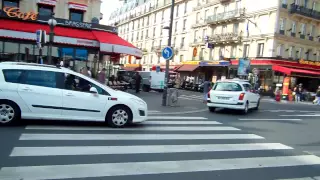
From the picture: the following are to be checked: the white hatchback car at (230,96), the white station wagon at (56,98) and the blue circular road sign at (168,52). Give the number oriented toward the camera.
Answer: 1

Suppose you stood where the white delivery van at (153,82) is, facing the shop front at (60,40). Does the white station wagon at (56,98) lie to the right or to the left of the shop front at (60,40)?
left

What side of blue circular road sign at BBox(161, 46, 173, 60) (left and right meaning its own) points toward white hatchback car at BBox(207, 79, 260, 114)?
left

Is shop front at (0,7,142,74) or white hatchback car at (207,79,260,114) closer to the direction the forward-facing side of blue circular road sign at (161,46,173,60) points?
the white hatchback car

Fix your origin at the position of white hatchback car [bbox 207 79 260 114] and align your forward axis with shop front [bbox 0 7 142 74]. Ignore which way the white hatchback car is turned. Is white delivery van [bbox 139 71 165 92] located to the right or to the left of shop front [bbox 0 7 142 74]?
right

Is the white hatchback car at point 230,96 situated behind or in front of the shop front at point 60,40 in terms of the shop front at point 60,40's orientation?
in front

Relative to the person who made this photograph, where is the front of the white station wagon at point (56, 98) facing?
facing to the right of the viewer

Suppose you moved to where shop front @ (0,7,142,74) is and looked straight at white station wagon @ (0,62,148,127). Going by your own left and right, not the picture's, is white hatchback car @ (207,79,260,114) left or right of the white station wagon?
left

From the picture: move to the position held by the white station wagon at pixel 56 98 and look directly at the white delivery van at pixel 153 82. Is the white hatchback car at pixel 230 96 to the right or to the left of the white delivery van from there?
right

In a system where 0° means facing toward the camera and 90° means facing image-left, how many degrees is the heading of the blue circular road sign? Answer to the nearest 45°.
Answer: approximately 0°
